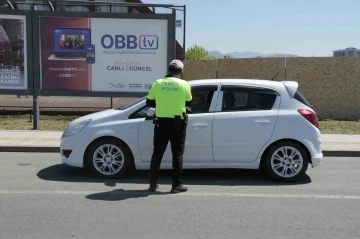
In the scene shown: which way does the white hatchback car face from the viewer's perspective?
to the viewer's left

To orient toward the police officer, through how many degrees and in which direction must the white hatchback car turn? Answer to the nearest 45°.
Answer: approximately 45° to its left

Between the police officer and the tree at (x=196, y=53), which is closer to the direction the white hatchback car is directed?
the police officer

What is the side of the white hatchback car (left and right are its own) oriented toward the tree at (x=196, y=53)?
right
